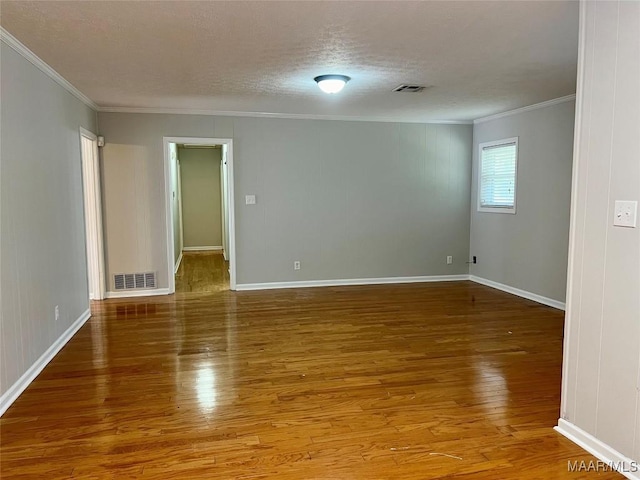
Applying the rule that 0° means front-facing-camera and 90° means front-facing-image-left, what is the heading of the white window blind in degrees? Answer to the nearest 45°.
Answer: approximately 45°

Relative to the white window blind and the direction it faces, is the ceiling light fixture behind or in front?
in front
